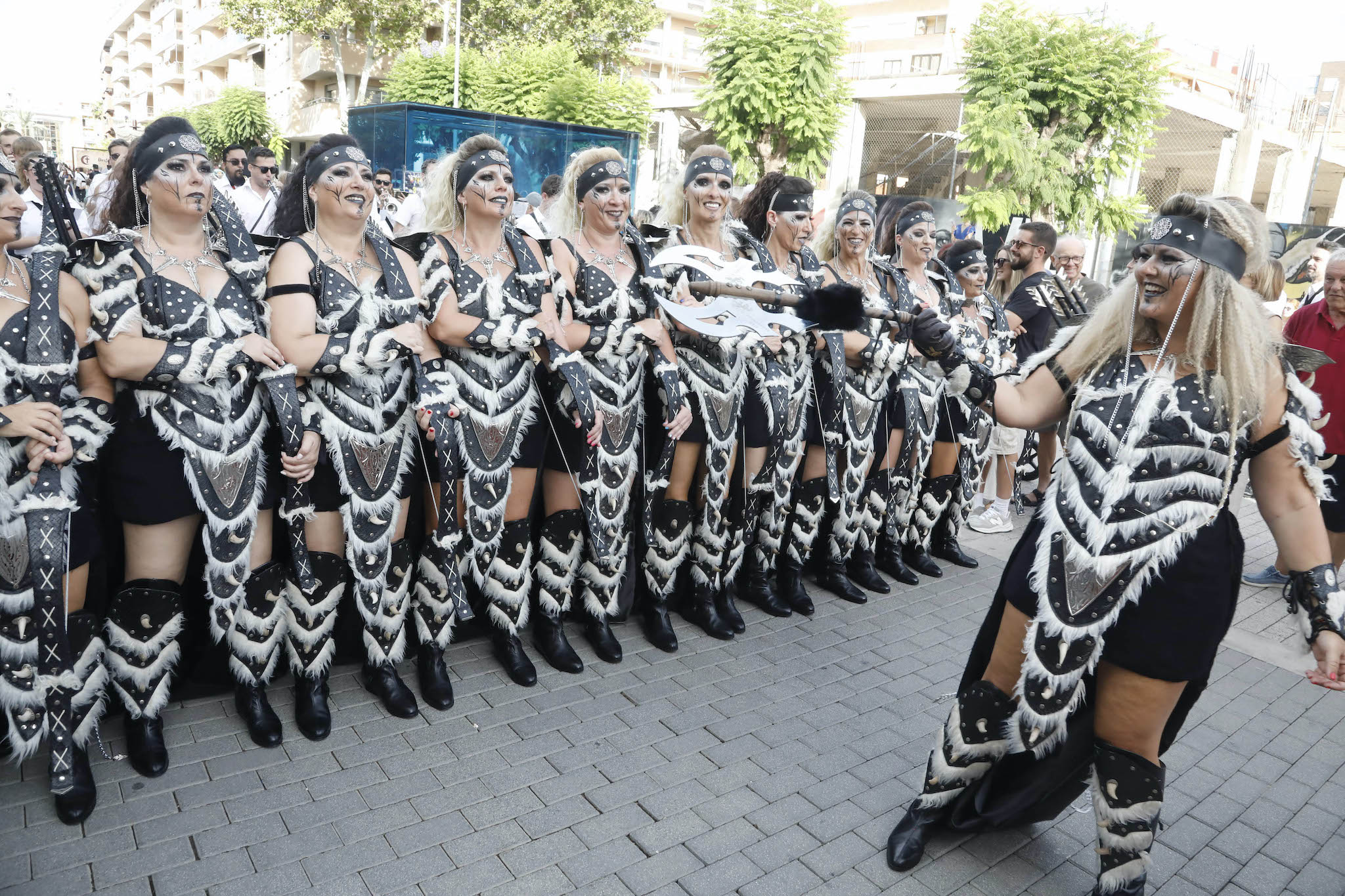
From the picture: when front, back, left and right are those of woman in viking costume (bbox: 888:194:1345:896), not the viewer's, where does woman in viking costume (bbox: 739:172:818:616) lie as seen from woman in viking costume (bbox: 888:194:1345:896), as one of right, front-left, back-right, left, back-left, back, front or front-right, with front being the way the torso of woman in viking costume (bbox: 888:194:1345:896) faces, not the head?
right

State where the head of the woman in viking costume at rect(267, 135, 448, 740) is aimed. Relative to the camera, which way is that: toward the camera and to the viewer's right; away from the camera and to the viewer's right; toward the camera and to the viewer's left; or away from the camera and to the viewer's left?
toward the camera and to the viewer's right

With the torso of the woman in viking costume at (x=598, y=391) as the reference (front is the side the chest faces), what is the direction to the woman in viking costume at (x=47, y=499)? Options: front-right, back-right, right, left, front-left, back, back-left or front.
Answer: right

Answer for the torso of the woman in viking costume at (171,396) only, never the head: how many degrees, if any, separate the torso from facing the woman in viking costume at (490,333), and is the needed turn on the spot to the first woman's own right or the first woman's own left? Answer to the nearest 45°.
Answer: approximately 45° to the first woman's own left

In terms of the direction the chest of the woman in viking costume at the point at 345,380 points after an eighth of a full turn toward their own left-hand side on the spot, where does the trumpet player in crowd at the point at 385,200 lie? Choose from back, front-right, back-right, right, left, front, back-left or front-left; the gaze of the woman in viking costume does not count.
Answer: left

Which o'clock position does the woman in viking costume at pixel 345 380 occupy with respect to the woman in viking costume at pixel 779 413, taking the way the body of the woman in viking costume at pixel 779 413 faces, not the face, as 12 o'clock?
the woman in viking costume at pixel 345 380 is roughly at 3 o'clock from the woman in viking costume at pixel 779 413.

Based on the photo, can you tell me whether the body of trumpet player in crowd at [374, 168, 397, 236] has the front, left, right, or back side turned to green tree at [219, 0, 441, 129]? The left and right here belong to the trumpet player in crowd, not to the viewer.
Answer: back

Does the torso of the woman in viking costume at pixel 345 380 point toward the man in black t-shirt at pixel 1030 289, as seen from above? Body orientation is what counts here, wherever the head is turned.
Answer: no

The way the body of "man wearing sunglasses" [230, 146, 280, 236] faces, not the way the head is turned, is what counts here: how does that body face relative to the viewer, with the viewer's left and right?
facing the viewer and to the right of the viewer

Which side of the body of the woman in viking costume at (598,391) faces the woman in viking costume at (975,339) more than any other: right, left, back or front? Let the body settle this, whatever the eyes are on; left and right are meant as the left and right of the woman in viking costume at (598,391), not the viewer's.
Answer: left

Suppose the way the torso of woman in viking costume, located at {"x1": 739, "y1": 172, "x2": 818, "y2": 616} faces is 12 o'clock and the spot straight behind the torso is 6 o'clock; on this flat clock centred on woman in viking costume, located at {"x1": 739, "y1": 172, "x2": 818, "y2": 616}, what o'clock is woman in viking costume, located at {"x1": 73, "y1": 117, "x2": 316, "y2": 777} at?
woman in viking costume, located at {"x1": 73, "y1": 117, "x2": 316, "y2": 777} is roughly at 3 o'clock from woman in viking costume, located at {"x1": 739, "y1": 172, "x2": 818, "y2": 616}.

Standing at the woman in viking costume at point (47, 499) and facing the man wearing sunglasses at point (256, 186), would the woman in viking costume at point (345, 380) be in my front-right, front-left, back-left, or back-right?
front-right

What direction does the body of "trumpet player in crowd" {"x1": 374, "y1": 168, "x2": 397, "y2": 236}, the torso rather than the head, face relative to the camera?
toward the camera

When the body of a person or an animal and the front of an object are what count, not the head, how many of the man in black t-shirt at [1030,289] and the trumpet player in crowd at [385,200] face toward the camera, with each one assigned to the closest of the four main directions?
1

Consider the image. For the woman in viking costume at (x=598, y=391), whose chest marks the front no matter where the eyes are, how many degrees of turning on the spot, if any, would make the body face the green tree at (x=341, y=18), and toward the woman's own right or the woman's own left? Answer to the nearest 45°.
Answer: approximately 135° to the woman's own left

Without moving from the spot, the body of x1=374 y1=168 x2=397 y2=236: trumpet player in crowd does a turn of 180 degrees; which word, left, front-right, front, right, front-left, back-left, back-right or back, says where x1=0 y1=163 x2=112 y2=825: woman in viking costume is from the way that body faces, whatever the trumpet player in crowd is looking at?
back

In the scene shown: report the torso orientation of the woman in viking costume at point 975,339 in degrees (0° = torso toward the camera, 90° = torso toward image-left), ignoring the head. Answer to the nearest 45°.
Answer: approximately 315°
